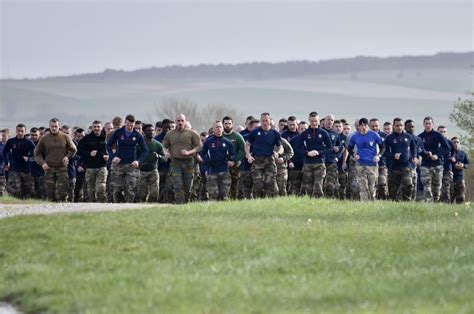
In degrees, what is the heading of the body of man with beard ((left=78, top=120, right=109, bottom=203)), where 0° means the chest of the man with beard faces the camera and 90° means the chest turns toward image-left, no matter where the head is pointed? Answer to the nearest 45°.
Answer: approximately 0°

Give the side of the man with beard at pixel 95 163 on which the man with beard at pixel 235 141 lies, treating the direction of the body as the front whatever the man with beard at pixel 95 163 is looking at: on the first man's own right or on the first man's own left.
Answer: on the first man's own left
